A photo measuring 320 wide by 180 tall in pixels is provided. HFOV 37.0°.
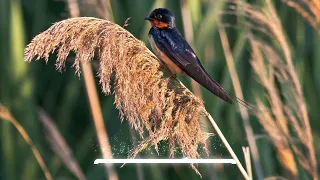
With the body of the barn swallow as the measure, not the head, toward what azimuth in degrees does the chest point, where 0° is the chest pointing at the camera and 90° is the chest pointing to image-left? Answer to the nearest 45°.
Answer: approximately 90°

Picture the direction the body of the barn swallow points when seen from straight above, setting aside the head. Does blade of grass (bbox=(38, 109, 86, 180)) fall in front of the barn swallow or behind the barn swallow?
in front
